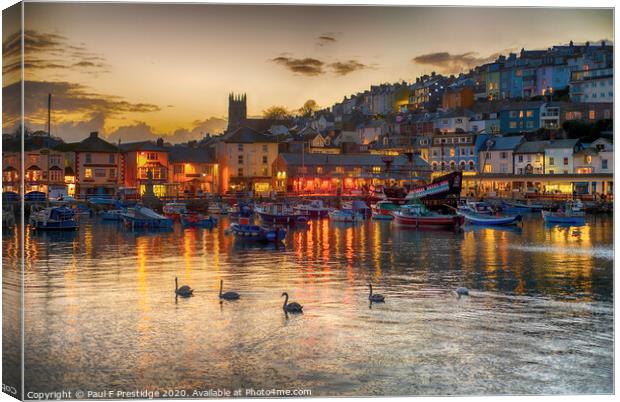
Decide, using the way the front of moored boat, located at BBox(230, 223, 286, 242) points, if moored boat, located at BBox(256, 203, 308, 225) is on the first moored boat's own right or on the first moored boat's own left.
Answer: on the first moored boat's own right

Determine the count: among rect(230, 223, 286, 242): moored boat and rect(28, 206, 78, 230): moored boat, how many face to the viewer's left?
2

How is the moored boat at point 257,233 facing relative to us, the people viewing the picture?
facing to the left of the viewer

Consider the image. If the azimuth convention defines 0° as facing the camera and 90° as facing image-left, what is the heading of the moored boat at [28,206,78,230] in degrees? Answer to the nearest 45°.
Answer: approximately 90°

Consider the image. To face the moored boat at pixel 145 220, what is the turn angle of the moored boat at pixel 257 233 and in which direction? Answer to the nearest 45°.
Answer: approximately 45° to its right

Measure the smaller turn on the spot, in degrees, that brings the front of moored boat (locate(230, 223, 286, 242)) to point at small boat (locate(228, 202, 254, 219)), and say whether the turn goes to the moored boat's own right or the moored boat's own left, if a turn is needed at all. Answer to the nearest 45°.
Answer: approximately 90° to the moored boat's own right
